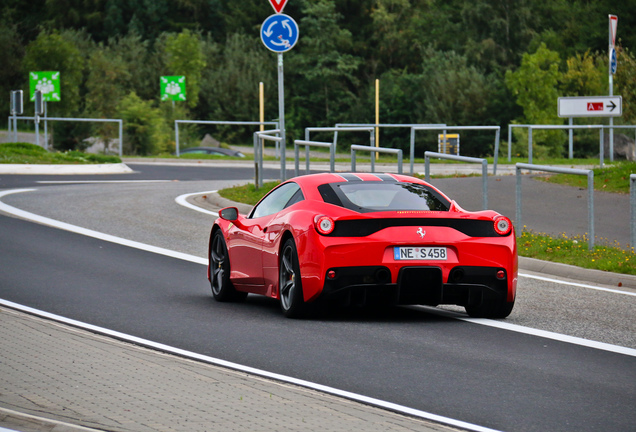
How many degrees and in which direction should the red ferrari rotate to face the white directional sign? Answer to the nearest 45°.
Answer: approximately 45° to its right

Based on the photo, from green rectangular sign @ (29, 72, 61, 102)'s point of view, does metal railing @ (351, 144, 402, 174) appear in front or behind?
in front

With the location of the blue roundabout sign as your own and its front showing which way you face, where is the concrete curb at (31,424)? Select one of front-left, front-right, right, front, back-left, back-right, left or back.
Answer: front

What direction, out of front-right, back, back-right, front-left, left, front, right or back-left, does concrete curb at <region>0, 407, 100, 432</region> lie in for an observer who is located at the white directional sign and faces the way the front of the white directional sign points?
front

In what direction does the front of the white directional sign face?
toward the camera

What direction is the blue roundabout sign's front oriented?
toward the camera

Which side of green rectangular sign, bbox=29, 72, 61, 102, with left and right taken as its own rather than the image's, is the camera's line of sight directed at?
front

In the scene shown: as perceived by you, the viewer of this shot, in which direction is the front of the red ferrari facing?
facing away from the viewer and to the left of the viewer

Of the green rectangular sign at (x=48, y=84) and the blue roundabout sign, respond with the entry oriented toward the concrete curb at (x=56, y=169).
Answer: the green rectangular sign

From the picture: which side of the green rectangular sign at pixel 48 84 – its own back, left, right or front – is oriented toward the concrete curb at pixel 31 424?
front

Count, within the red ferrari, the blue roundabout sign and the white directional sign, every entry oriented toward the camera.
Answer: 2

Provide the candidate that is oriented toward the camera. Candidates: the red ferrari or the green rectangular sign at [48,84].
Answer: the green rectangular sign

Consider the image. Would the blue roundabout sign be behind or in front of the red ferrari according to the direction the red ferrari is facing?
in front

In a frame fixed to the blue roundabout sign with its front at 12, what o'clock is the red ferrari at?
The red ferrari is roughly at 12 o'clock from the blue roundabout sign.

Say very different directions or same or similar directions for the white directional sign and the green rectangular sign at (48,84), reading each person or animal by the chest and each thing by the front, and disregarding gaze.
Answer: same or similar directions

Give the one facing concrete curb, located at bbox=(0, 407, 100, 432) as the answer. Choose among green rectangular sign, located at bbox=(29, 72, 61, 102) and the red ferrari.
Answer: the green rectangular sign

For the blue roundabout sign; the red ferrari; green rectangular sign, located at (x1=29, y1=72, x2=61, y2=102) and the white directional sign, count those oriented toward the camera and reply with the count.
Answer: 3
